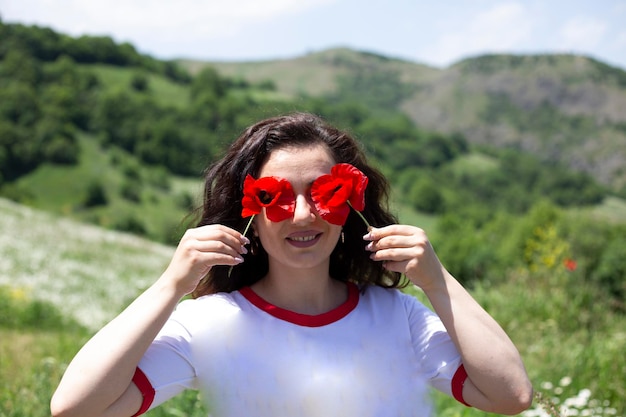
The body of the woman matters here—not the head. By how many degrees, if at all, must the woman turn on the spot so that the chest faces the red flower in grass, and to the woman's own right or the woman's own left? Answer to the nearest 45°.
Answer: approximately 135° to the woman's own left

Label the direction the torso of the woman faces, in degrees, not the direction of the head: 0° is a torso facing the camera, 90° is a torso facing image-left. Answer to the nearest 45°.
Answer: approximately 0°
